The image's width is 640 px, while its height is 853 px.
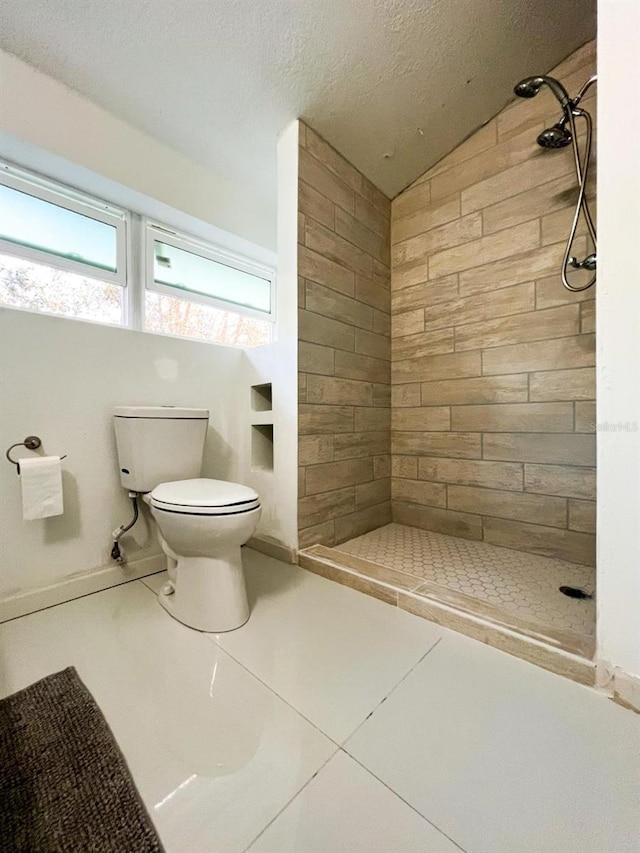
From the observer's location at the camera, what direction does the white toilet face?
facing the viewer and to the right of the viewer

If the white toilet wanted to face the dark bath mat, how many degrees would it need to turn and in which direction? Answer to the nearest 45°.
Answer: approximately 90° to its right

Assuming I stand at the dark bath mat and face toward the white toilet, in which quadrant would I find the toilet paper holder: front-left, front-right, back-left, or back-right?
front-left

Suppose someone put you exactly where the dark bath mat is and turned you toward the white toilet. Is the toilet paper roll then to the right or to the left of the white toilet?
left

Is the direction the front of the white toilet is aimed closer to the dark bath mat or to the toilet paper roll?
the dark bath mat

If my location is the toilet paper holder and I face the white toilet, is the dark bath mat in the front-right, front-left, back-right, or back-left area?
front-right

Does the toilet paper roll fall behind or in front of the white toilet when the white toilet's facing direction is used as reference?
behind

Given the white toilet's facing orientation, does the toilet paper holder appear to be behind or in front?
behind
